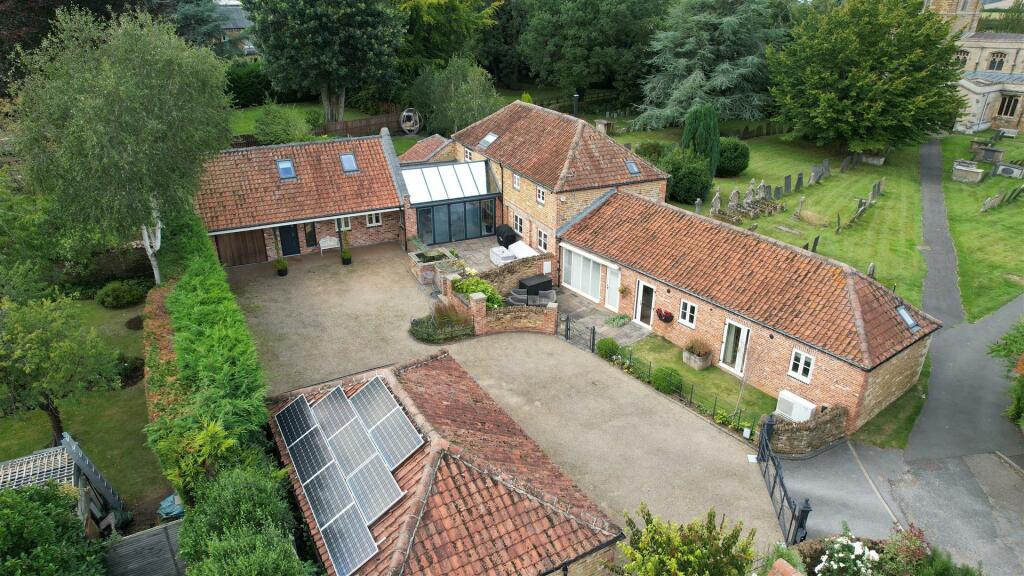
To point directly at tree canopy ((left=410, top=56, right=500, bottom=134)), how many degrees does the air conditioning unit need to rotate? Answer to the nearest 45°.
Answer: approximately 90° to its right

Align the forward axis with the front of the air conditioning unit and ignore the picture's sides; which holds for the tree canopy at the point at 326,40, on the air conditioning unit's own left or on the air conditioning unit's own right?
on the air conditioning unit's own right

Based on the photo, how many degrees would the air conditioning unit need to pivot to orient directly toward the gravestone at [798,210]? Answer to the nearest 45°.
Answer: approximately 135° to its right

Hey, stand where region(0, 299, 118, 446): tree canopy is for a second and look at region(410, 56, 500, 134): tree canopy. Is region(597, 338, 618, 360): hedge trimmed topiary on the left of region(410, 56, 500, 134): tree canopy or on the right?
right

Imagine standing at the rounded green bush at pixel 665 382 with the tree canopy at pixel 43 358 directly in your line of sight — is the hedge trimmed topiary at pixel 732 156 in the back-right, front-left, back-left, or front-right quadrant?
back-right

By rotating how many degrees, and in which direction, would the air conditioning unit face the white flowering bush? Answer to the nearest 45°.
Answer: approximately 45° to its left

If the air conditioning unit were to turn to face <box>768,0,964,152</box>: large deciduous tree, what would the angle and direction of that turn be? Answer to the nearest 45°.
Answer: approximately 135° to its right

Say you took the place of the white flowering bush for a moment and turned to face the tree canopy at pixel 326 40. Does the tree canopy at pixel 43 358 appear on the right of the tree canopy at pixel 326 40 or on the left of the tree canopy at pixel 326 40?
left

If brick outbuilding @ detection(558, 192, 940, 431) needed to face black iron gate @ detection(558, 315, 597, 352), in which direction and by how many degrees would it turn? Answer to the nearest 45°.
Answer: approximately 45° to its right

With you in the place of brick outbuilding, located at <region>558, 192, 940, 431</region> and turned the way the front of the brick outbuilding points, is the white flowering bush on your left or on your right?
on your left
